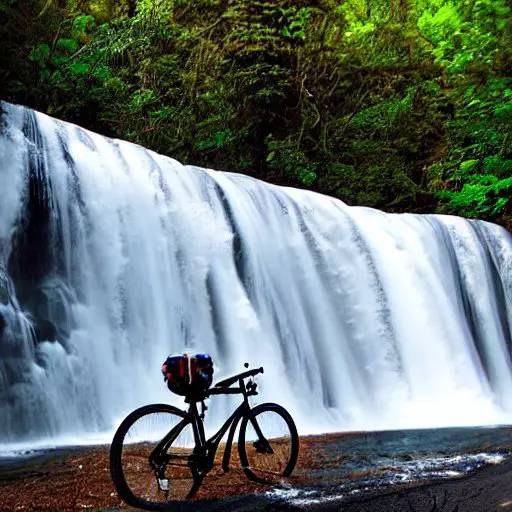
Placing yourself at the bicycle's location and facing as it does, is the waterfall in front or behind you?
in front

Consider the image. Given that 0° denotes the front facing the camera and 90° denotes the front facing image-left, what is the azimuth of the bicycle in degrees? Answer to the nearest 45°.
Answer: approximately 225°
